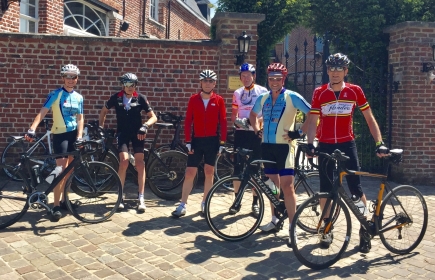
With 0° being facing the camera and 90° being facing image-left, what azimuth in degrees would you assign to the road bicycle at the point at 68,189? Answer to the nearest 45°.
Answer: approximately 270°

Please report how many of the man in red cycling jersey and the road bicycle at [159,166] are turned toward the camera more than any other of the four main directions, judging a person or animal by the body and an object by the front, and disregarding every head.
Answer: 1

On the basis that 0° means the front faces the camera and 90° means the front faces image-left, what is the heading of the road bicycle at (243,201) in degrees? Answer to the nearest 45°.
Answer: approximately 45°

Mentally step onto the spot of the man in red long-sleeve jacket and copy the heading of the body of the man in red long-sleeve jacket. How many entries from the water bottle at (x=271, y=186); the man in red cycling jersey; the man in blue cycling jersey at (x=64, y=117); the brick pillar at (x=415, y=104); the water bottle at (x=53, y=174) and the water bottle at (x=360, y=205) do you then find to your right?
2

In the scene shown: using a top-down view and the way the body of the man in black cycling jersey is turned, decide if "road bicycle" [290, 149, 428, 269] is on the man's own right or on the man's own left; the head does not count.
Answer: on the man's own left

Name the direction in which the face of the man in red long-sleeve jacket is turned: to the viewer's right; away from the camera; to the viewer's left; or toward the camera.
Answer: toward the camera

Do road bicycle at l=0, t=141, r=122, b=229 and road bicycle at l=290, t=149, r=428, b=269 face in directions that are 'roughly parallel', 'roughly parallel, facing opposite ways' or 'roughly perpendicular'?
roughly parallel, facing opposite ways
